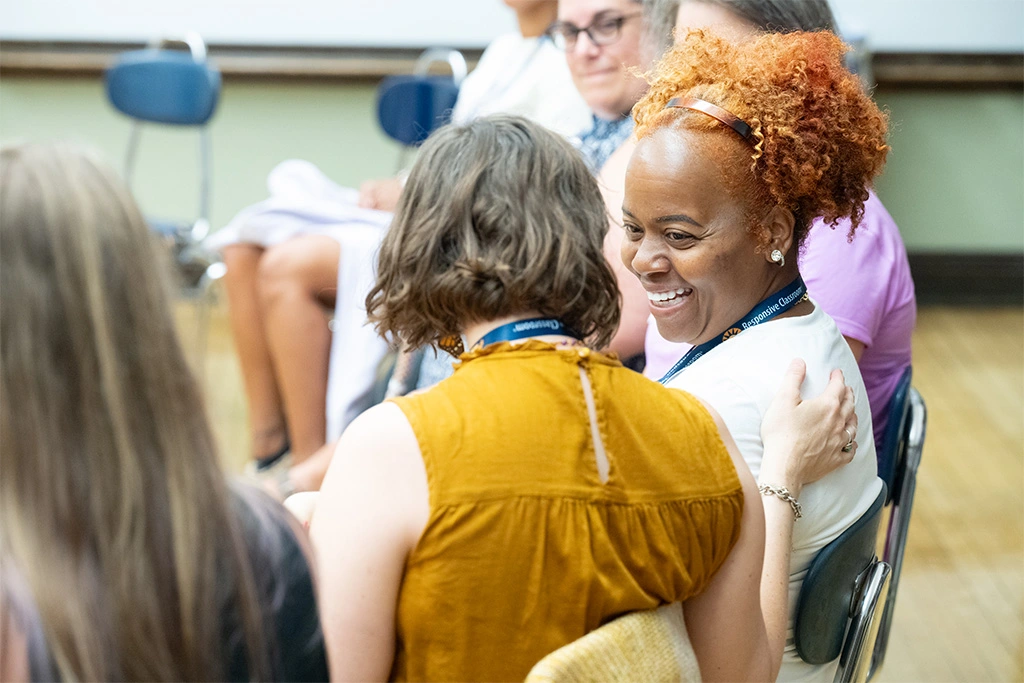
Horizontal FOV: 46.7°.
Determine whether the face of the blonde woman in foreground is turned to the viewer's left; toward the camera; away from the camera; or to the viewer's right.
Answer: away from the camera

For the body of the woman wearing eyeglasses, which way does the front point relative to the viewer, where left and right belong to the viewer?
facing the viewer and to the left of the viewer

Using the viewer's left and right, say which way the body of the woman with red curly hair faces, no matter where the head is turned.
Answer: facing to the left of the viewer

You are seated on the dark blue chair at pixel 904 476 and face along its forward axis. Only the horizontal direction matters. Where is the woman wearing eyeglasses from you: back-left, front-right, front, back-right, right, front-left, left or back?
front-right

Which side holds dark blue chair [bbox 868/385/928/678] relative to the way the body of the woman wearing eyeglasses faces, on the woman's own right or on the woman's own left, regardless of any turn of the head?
on the woman's own left

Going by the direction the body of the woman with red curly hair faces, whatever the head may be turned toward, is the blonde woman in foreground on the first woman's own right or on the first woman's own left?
on the first woman's own left

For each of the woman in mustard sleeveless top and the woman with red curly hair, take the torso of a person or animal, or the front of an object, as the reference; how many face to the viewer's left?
1

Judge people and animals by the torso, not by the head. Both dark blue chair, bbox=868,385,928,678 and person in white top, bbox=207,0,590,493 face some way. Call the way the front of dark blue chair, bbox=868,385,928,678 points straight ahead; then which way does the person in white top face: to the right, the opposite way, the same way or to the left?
the same way

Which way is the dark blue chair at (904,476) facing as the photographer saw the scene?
facing to the left of the viewer

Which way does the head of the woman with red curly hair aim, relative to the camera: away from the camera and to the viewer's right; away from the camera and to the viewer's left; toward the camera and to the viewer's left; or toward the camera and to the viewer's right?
toward the camera and to the viewer's left

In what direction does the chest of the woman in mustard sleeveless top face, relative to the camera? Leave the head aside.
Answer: away from the camera

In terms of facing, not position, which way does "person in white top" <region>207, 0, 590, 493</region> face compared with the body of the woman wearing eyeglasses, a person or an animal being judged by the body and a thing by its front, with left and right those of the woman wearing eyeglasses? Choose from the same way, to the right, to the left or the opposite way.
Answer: the same way

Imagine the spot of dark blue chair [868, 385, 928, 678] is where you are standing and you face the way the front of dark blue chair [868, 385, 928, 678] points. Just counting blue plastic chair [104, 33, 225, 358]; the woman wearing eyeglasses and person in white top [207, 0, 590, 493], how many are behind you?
0

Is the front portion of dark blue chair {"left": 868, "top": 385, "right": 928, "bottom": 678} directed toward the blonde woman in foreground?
no

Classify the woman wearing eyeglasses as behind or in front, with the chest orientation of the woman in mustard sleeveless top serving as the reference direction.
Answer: in front

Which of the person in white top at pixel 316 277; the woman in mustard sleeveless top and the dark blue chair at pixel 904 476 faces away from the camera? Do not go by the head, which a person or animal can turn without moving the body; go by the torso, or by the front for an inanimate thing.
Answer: the woman in mustard sleeveless top

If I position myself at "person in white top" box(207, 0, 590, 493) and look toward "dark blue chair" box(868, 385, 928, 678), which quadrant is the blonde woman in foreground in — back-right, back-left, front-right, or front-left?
front-right

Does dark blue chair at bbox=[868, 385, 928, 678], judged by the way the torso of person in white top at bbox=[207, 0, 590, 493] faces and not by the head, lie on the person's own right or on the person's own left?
on the person's own left

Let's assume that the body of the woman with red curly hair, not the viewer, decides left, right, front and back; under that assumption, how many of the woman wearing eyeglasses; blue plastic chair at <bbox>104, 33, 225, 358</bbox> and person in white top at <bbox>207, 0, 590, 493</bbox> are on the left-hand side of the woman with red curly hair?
0
